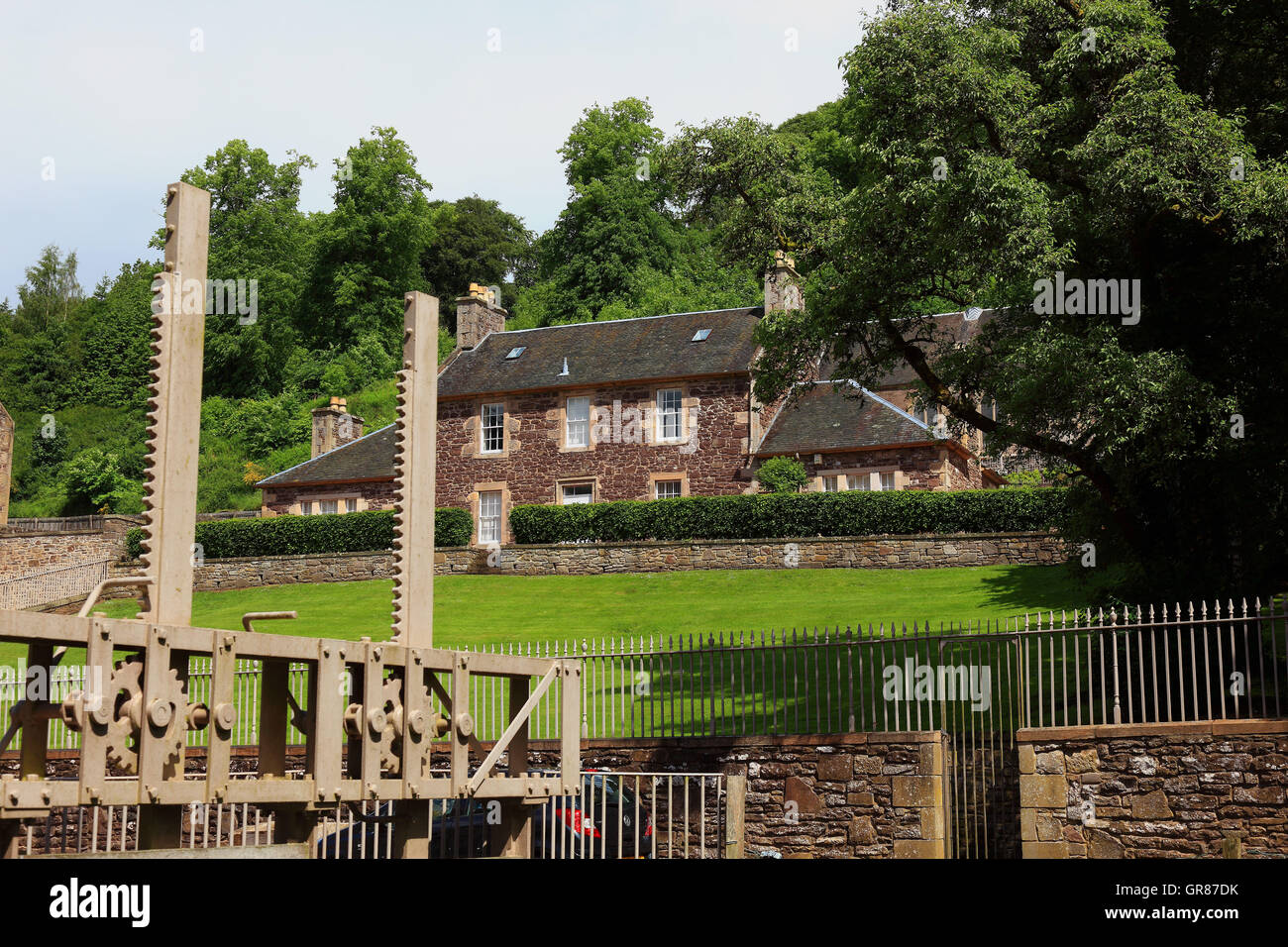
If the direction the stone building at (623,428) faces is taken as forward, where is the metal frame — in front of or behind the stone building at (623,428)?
in front

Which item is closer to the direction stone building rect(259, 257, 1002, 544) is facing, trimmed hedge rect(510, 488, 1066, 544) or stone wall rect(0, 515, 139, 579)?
the trimmed hedge

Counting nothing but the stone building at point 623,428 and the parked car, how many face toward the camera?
1

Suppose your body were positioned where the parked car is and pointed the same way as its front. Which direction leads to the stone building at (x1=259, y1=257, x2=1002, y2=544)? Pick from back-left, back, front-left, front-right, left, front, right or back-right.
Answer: front-right

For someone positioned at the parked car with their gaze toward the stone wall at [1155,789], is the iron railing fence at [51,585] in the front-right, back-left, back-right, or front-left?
back-left

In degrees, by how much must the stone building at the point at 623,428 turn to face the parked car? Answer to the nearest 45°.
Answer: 0° — it already faces it

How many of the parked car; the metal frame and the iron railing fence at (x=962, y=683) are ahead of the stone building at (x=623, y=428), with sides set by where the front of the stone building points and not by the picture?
3

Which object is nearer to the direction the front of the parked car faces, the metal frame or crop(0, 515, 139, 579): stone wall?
the stone wall

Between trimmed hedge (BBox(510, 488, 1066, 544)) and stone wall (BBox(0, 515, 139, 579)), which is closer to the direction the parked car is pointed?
the stone wall

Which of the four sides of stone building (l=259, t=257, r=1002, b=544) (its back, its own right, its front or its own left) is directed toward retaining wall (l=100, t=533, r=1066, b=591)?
front

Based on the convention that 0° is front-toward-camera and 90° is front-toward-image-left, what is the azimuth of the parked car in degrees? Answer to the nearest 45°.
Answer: approximately 135°

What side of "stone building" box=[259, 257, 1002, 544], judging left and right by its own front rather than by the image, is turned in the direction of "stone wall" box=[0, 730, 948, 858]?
front

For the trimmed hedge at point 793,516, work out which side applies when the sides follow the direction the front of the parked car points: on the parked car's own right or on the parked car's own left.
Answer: on the parked car's own right

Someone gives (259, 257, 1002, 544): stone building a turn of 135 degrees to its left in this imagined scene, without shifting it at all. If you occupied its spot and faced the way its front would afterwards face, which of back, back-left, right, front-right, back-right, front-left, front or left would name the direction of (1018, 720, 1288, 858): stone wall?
back-right
